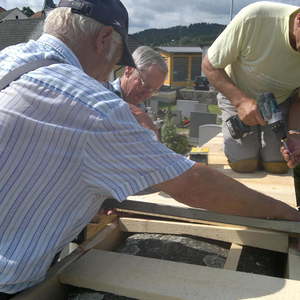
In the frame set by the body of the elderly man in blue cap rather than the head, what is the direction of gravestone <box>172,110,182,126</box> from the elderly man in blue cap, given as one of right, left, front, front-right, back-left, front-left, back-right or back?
front-left

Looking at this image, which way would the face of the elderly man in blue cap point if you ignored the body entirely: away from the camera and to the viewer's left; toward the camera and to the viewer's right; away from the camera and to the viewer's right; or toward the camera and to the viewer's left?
away from the camera and to the viewer's right

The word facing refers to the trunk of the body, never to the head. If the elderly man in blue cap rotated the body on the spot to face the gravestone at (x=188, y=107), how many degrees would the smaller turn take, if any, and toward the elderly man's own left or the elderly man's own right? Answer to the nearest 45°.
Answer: approximately 45° to the elderly man's own left

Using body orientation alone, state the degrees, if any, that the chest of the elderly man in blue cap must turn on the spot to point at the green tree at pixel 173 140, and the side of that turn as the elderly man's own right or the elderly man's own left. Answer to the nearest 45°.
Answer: approximately 45° to the elderly man's own left

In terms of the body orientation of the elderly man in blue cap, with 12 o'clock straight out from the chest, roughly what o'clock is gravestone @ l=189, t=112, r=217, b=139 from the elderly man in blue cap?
The gravestone is roughly at 11 o'clock from the elderly man in blue cap.

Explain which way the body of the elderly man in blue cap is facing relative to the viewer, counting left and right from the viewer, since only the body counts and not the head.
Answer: facing away from the viewer and to the right of the viewer
